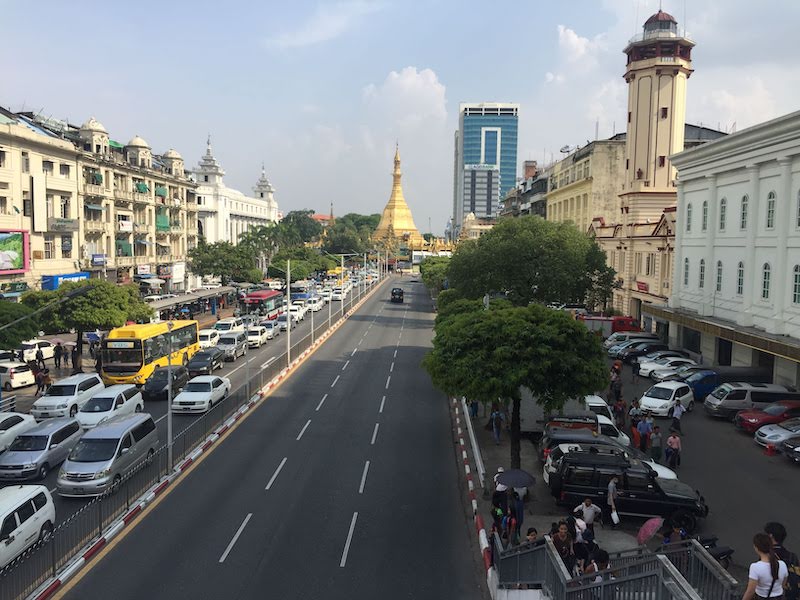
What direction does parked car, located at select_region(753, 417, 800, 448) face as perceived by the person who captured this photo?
facing the viewer and to the left of the viewer

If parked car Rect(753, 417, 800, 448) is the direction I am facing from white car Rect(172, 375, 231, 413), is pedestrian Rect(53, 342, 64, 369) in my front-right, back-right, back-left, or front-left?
back-left

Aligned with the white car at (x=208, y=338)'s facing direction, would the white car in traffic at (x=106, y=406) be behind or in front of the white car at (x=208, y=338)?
in front

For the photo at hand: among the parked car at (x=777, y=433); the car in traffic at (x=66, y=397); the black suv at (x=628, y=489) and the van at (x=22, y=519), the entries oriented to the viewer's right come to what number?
1

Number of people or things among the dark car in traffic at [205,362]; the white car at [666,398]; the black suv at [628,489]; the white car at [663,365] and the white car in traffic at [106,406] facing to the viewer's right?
1

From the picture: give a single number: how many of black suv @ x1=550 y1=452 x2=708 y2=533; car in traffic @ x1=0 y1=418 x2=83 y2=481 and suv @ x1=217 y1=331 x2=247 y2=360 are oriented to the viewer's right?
1

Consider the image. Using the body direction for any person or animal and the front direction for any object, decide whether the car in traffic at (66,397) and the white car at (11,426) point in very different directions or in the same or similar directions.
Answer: same or similar directions

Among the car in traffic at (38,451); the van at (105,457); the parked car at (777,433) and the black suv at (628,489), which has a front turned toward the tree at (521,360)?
the parked car at (777,433)

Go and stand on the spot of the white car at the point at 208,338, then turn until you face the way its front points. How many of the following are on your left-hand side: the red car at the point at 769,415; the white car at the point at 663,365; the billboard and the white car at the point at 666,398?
3

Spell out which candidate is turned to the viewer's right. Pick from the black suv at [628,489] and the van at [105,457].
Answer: the black suv

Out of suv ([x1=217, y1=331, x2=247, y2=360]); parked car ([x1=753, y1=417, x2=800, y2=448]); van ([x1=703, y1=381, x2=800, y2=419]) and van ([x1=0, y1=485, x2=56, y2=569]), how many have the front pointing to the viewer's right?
0

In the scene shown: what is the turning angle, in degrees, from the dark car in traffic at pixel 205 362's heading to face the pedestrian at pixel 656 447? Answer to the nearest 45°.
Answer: approximately 90° to its left

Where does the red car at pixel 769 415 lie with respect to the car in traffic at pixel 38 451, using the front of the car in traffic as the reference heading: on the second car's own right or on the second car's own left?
on the second car's own left

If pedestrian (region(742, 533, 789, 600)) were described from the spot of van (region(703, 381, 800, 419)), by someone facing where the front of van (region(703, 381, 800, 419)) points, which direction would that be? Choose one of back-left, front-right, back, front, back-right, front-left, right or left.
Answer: front-left
